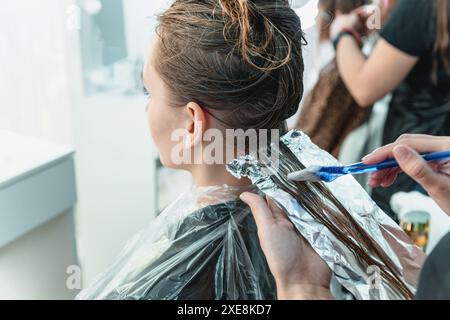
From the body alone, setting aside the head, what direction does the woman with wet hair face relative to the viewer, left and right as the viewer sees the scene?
facing away from the viewer and to the left of the viewer

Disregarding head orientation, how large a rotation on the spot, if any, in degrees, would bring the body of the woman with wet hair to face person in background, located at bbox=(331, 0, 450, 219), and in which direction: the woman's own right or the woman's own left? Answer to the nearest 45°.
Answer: approximately 90° to the woman's own right

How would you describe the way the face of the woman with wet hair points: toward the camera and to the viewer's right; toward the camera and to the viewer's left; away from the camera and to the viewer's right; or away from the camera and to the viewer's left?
away from the camera and to the viewer's left
